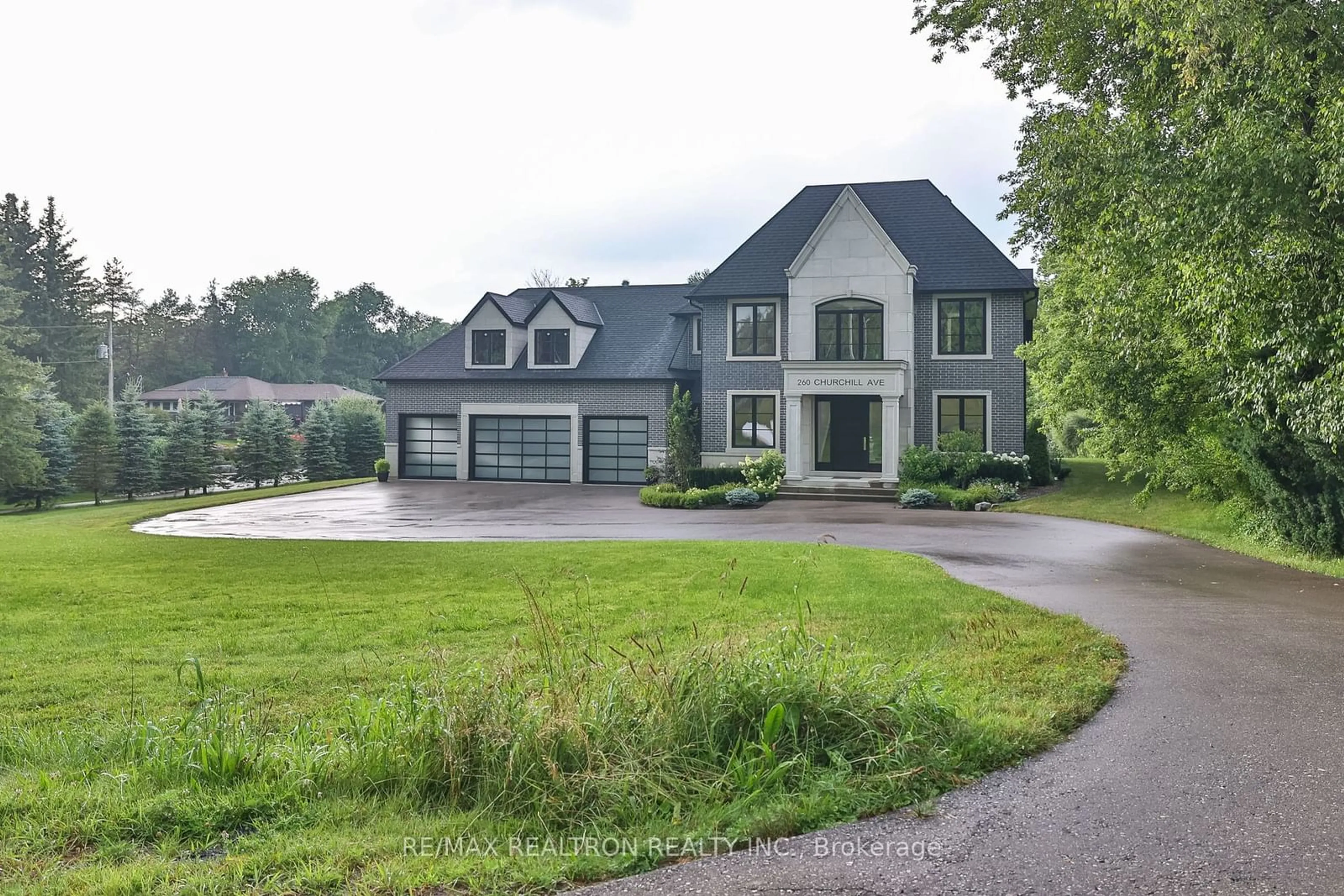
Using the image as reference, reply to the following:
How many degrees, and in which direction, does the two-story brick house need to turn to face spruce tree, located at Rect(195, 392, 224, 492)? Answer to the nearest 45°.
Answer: approximately 90° to its right

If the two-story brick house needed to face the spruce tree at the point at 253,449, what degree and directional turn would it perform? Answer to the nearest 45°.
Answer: approximately 90° to its right

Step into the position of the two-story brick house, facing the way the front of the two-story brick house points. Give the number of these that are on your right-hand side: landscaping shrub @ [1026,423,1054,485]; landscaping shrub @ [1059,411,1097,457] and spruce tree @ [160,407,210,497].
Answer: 1

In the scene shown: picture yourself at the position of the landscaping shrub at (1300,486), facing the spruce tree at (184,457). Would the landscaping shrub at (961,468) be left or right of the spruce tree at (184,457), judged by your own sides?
right

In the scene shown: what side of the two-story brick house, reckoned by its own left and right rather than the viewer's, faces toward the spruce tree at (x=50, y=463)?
right

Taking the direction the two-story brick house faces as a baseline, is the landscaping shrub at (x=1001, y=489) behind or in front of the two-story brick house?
in front

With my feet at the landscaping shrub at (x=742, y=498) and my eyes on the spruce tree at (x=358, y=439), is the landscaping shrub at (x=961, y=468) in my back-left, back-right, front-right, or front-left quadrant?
back-right

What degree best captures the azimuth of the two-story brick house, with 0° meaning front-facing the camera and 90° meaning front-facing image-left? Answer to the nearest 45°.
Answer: approximately 0°

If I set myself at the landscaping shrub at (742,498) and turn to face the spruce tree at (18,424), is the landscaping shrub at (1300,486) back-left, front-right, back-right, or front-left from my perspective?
back-left

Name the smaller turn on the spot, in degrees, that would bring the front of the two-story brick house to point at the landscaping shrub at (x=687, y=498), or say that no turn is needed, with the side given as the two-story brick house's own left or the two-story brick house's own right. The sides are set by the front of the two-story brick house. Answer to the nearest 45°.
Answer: approximately 45° to the two-story brick house's own right

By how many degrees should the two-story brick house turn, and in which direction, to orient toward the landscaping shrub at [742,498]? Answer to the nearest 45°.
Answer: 0° — it already faces it

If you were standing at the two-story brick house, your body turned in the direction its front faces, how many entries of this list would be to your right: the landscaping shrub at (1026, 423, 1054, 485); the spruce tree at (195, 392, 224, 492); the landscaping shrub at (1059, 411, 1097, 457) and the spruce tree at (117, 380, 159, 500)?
2

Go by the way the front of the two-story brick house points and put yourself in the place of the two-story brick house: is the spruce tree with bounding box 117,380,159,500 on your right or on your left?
on your right

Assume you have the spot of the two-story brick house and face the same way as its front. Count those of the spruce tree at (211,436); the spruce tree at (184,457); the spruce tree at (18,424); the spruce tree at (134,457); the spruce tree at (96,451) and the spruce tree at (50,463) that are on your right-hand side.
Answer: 6

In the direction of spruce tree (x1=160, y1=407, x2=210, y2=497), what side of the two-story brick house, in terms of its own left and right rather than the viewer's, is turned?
right

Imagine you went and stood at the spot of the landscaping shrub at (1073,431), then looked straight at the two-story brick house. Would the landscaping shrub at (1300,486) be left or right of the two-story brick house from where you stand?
left

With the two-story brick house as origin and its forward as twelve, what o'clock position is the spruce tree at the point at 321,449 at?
The spruce tree is roughly at 4 o'clock from the two-story brick house.
